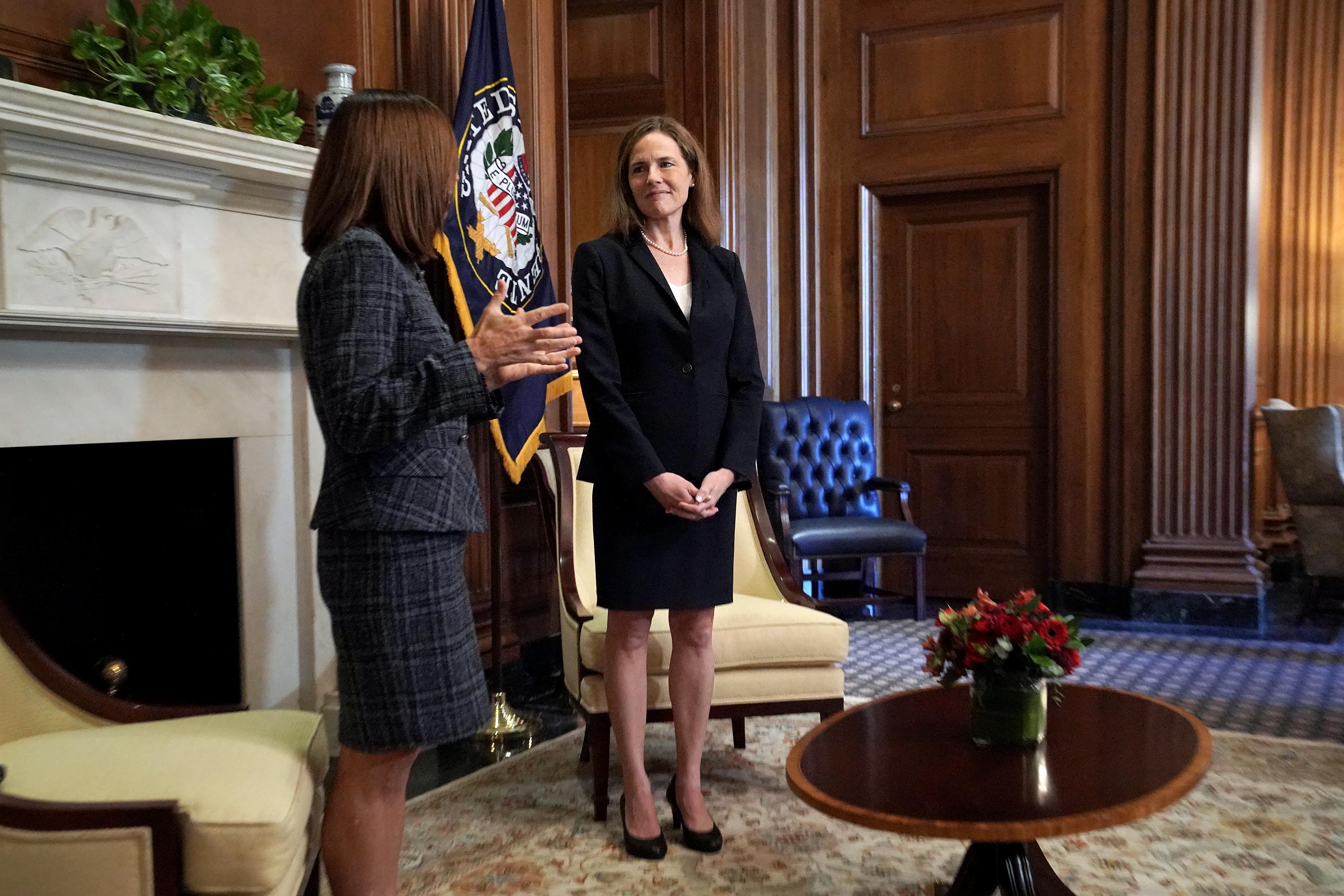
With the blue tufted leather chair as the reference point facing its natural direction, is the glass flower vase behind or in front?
in front

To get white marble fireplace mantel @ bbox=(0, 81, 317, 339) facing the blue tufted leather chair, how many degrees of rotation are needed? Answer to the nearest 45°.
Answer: approximately 90° to its left

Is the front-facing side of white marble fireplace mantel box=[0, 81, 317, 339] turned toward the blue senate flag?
no

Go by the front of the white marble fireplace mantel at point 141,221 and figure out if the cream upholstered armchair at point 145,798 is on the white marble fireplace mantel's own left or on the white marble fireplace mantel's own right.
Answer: on the white marble fireplace mantel's own right

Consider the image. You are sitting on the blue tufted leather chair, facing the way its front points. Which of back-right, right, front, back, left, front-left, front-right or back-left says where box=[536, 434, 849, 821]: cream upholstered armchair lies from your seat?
front-right

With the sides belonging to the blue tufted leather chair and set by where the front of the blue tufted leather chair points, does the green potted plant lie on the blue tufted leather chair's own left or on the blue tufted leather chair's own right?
on the blue tufted leather chair's own right

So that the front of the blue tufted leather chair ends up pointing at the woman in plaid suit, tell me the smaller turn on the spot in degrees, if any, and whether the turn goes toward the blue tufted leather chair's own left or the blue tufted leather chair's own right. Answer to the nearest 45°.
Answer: approximately 45° to the blue tufted leather chair's own right

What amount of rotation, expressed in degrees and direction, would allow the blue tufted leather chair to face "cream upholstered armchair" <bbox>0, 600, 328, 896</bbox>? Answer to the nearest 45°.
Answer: approximately 45° to its right

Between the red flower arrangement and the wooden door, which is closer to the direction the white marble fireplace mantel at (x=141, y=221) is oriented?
the red flower arrangement

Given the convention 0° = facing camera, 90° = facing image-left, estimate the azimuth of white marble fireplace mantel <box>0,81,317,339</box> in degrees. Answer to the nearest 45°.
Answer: approximately 315°

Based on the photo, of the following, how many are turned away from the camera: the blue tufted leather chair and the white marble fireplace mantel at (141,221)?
0

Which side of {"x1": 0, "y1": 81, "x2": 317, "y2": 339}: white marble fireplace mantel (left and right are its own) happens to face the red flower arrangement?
front

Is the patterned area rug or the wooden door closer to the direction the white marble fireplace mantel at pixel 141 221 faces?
the patterned area rug

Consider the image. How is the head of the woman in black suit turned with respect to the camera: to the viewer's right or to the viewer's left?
to the viewer's left

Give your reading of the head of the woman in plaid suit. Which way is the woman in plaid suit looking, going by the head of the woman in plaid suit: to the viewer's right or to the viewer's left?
to the viewer's right
